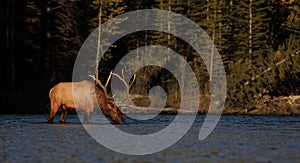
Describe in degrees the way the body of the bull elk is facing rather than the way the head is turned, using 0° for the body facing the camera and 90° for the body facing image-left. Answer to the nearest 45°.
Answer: approximately 270°
